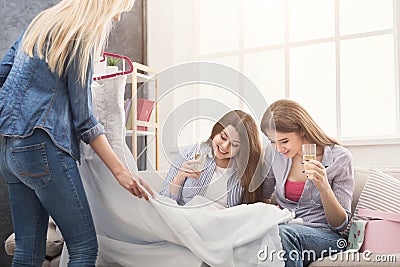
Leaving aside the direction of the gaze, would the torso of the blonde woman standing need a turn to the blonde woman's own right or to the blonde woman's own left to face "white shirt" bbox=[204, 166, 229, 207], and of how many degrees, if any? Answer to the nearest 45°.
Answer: approximately 45° to the blonde woman's own right

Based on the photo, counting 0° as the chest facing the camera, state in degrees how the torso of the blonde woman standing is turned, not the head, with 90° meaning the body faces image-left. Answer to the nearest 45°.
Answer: approximately 225°

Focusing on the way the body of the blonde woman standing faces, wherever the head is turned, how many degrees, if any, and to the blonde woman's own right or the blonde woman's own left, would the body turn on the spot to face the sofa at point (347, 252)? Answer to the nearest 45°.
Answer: approximately 45° to the blonde woman's own right

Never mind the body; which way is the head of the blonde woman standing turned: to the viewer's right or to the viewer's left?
to the viewer's right
